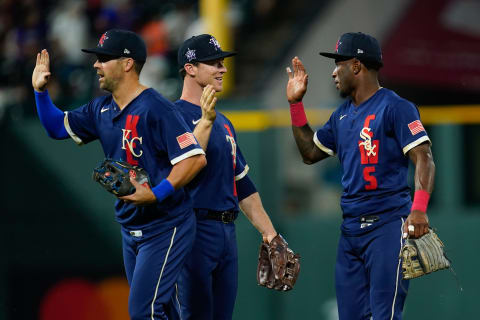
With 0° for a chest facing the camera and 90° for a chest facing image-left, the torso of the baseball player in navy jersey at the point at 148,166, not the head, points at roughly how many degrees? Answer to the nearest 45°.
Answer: approximately 45°

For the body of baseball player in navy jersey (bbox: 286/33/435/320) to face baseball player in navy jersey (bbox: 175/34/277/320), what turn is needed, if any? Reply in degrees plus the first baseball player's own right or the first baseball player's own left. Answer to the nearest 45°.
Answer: approximately 45° to the first baseball player's own right

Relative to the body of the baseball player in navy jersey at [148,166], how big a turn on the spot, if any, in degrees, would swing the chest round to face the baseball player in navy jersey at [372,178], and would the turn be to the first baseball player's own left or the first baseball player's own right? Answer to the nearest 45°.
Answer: approximately 135° to the first baseball player's own left

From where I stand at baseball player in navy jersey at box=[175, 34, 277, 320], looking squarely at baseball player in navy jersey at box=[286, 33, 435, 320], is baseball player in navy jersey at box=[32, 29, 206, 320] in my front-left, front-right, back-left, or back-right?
back-right

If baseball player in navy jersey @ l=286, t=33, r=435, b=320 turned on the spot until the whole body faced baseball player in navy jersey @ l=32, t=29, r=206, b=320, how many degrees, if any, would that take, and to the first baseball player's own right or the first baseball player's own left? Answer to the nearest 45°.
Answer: approximately 45° to the first baseball player's own right

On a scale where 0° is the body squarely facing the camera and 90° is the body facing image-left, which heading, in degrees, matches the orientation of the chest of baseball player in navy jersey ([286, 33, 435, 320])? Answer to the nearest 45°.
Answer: approximately 45°
